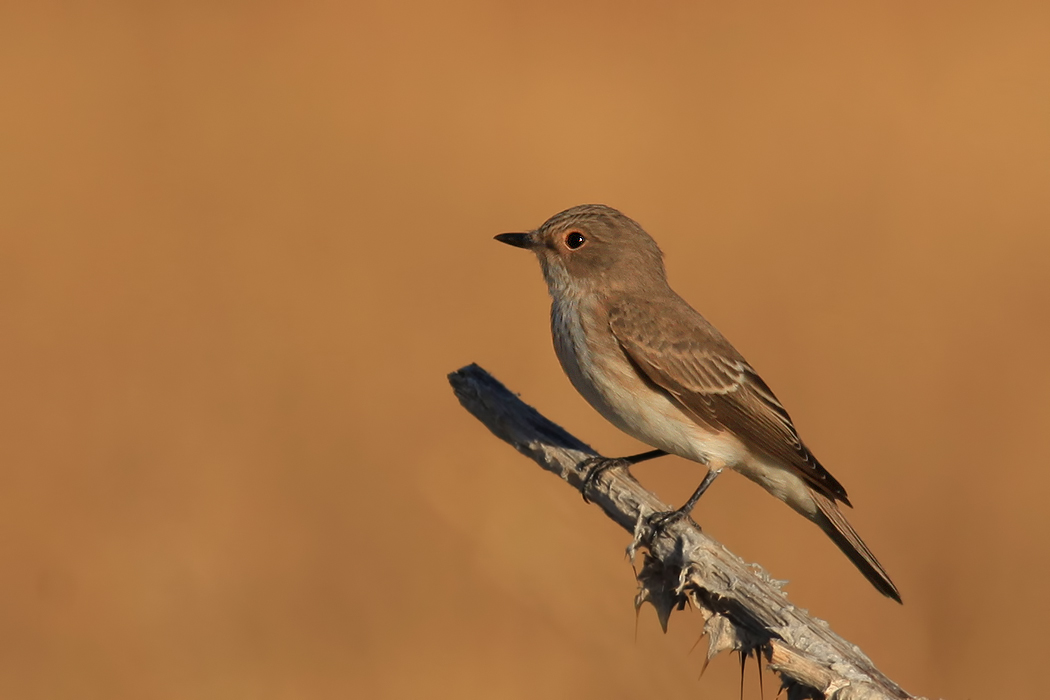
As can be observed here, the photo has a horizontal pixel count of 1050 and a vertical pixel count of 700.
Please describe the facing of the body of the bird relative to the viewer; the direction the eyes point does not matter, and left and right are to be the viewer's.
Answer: facing to the left of the viewer
